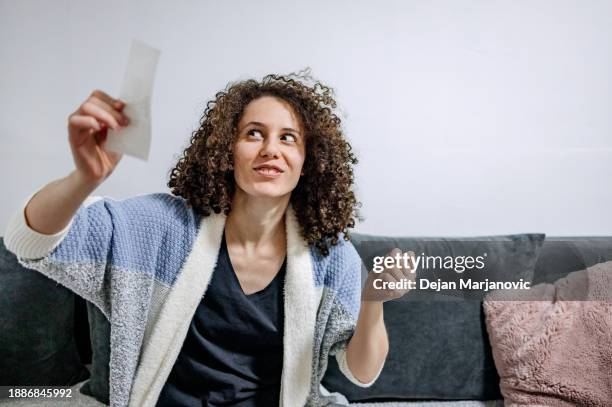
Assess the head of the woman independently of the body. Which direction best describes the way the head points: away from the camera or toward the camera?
toward the camera

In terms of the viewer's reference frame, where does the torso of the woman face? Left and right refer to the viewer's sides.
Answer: facing the viewer
